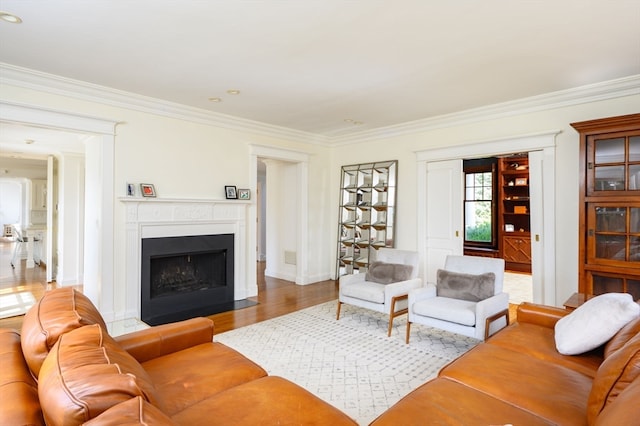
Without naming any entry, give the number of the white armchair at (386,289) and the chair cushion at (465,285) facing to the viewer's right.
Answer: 0

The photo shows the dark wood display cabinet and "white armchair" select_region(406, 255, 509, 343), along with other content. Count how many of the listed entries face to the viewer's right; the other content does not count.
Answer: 0

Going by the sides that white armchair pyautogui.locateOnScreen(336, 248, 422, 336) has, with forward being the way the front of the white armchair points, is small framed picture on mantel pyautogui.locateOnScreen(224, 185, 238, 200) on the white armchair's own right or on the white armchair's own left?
on the white armchair's own right

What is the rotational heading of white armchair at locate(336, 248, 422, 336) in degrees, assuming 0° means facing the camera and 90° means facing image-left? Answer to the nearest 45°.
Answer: approximately 45°

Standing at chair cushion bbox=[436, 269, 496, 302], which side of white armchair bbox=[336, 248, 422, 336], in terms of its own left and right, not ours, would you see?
left

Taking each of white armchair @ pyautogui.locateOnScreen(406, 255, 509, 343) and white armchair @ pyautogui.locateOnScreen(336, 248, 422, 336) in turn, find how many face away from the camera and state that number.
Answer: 0

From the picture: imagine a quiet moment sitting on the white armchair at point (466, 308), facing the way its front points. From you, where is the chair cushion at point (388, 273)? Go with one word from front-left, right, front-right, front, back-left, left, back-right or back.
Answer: right
